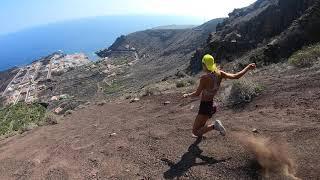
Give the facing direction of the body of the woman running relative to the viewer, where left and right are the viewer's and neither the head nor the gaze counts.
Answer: facing away from the viewer and to the left of the viewer

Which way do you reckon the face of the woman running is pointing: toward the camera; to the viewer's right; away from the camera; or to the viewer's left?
away from the camera

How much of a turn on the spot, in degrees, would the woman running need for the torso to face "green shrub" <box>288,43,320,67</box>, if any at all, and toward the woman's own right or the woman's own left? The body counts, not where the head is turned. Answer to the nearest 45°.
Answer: approximately 90° to the woman's own right

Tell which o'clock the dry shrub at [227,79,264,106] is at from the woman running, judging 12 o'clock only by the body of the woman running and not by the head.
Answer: The dry shrub is roughly at 2 o'clock from the woman running.
